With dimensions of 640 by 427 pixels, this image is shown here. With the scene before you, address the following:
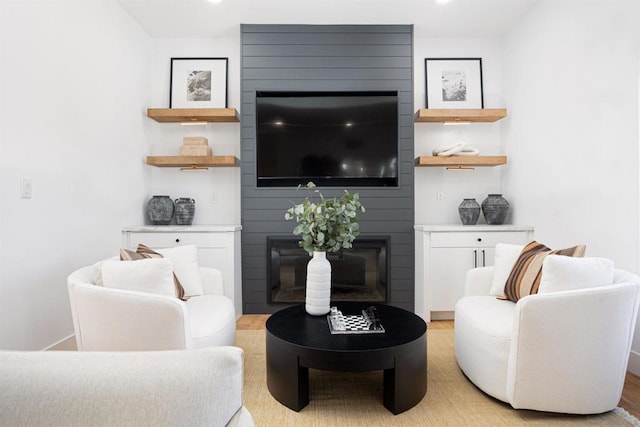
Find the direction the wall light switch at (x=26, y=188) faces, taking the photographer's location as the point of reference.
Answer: facing the viewer and to the right of the viewer

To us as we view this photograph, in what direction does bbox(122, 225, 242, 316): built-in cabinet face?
facing the viewer

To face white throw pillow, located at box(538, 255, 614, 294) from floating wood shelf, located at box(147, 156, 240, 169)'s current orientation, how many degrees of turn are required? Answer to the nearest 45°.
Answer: approximately 45° to its left

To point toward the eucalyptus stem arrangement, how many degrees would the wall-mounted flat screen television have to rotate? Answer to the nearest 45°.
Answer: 0° — it already faces it

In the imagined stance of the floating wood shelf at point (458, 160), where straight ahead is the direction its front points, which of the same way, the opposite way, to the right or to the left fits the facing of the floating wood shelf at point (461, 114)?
the same way

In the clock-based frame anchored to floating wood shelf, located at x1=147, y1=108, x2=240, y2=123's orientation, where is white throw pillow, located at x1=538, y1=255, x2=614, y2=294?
The white throw pillow is roughly at 11 o'clock from the floating wood shelf.

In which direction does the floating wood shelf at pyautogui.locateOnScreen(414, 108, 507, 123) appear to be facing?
toward the camera

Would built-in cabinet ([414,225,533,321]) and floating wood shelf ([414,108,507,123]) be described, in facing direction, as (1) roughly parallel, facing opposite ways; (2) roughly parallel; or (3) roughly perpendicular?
roughly parallel

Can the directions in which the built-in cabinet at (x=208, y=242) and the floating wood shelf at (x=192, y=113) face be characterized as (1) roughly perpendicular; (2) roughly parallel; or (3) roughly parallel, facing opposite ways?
roughly parallel

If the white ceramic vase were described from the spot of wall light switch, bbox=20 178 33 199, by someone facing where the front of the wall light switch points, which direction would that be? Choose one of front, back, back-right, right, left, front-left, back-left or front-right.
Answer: front

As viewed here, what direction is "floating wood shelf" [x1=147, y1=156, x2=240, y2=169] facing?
toward the camera

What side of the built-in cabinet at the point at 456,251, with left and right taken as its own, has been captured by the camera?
front

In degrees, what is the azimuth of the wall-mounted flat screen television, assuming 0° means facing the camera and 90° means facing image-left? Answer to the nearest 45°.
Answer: approximately 0°

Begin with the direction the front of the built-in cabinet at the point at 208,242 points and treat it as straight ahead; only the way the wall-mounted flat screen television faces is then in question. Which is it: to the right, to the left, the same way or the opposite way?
the same way

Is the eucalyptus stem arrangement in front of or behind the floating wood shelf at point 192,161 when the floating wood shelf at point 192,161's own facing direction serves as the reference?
in front
